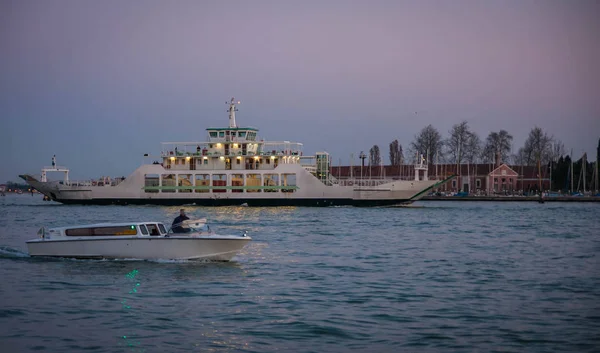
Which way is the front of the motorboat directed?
to the viewer's right
